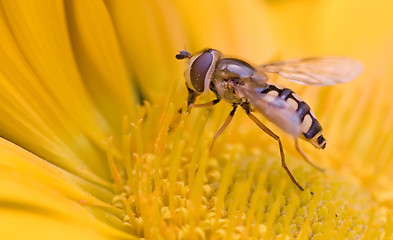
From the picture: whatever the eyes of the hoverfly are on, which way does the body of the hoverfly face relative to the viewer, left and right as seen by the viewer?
facing to the left of the viewer
